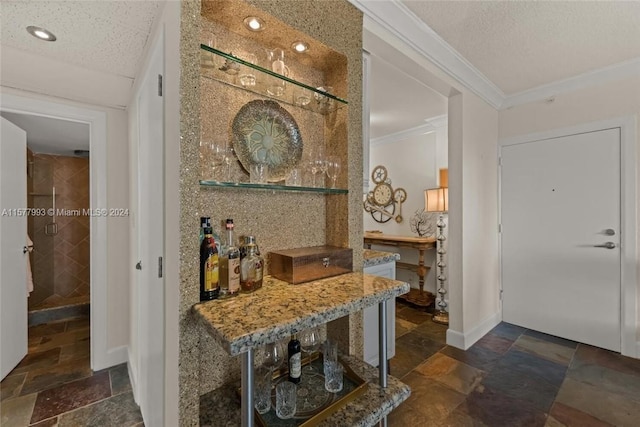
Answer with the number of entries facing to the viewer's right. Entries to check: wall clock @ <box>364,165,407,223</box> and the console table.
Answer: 0

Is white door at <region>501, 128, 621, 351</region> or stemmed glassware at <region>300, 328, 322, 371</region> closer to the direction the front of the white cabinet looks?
the stemmed glassware

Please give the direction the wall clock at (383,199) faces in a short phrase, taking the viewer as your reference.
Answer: facing the viewer and to the left of the viewer

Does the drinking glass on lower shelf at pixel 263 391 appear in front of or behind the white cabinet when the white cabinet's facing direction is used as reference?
in front

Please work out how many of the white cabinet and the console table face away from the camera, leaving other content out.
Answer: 0

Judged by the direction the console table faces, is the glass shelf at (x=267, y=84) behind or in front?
in front
